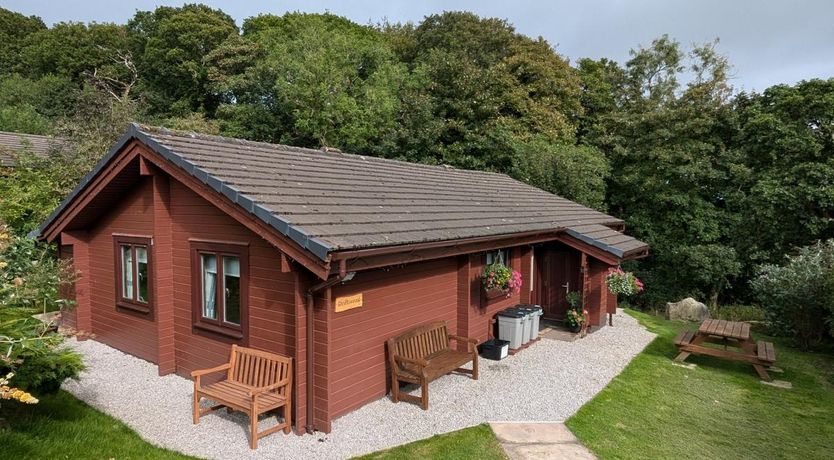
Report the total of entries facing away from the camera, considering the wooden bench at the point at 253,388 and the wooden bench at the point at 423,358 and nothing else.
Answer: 0

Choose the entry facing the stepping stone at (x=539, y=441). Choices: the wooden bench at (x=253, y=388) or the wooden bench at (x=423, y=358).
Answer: the wooden bench at (x=423, y=358)

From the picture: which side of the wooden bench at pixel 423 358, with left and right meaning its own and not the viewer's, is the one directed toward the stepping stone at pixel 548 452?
front

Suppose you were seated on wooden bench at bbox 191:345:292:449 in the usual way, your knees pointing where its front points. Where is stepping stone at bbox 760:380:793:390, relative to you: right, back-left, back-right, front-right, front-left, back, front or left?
back-left

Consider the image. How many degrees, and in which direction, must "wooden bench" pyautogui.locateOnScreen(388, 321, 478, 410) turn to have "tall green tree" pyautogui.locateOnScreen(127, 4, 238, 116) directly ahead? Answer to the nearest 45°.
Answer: approximately 180°

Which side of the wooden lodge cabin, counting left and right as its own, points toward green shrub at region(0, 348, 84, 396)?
right

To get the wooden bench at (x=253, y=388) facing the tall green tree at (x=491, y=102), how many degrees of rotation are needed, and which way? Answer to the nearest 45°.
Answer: approximately 180°

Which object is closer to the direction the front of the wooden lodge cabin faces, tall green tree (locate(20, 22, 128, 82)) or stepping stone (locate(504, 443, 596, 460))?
the stepping stone

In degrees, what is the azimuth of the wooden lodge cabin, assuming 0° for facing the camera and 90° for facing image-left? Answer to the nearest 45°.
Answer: approximately 315°

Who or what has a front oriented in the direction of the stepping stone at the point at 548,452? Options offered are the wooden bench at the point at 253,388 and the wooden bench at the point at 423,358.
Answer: the wooden bench at the point at 423,358
